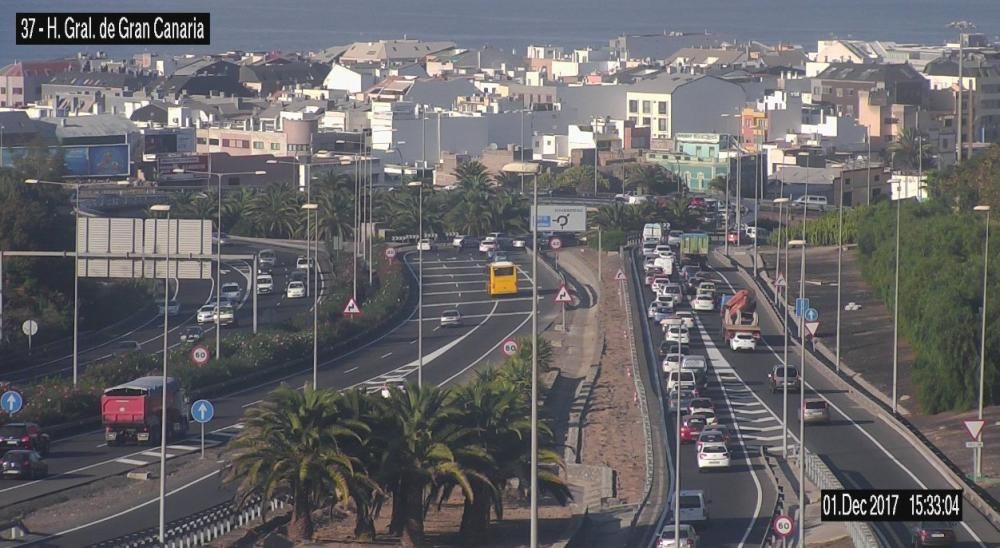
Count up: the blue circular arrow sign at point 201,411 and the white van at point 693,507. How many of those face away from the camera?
1

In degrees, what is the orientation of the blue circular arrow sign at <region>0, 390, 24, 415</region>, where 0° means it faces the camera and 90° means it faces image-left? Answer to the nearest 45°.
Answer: approximately 0°

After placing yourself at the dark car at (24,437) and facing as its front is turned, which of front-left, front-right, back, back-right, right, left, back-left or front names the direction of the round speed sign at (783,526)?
right

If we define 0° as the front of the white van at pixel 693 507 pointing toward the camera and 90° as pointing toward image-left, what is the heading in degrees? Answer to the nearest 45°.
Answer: approximately 180°

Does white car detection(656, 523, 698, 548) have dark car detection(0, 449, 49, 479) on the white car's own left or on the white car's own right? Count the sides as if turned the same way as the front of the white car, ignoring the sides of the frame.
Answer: on the white car's own left

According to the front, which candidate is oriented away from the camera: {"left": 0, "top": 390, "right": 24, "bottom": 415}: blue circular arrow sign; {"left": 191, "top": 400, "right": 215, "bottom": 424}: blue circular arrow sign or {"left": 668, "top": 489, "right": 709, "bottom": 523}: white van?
the white van

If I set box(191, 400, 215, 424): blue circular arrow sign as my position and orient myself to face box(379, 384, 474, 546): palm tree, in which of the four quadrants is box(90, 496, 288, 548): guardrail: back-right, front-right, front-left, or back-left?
front-right

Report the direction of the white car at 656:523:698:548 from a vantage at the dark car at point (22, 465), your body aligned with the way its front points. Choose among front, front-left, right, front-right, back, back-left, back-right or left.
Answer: right

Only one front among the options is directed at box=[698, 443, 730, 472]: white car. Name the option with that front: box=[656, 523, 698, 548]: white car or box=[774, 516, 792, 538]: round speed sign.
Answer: box=[656, 523, 698, 548]: white car

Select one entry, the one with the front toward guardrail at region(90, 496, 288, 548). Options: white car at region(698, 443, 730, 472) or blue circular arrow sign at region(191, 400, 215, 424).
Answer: the blue circular arrow sign

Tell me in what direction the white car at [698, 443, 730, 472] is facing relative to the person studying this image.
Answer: facing away from the viewer

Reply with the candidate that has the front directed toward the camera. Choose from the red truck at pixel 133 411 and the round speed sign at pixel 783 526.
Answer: the round speed sign

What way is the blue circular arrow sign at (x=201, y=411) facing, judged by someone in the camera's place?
facing the viewer

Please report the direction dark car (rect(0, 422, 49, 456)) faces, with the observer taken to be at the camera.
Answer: facing away from the viewer and to the right of the viewer
